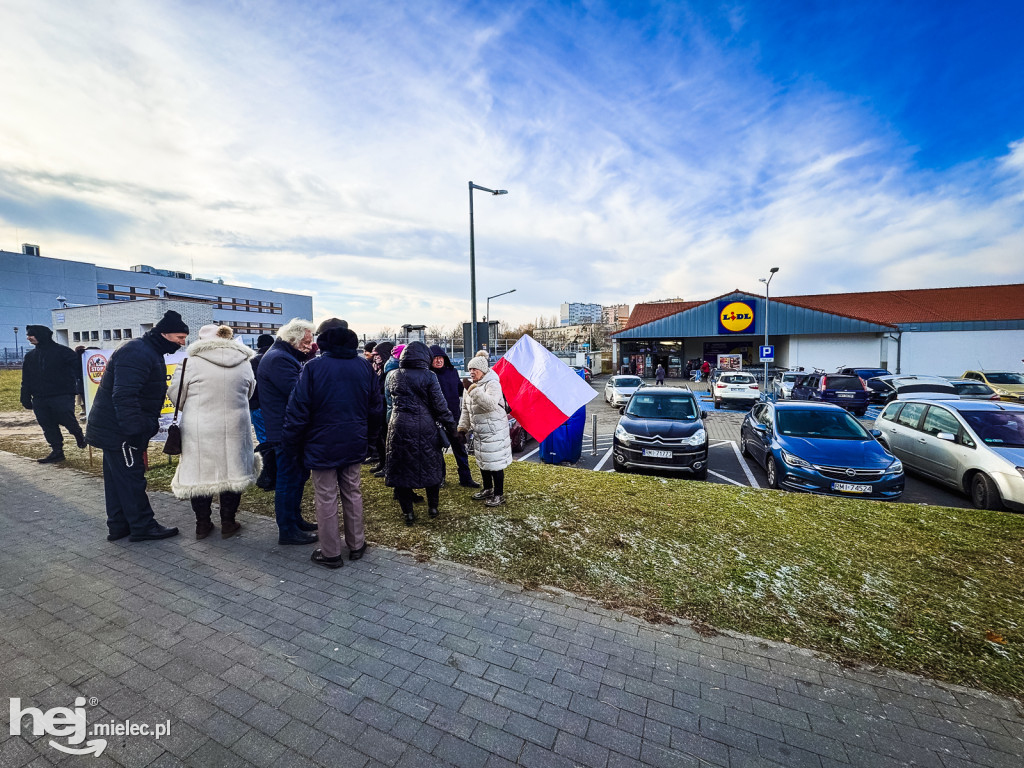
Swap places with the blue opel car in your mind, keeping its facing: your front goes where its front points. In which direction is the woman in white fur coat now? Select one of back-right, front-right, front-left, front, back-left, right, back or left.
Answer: right

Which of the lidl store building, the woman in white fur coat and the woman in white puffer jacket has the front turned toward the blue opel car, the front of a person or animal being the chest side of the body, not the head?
the lidl store building

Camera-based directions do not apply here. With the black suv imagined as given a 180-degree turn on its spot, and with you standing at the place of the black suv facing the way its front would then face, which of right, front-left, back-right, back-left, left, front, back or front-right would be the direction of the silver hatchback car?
right

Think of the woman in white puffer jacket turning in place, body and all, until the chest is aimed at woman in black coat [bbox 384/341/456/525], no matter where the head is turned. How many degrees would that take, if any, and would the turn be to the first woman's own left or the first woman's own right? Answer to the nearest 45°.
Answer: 0° — they already face them

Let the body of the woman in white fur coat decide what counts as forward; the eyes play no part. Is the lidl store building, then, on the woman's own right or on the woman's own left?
on the woman's own right

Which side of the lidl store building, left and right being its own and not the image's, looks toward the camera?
front

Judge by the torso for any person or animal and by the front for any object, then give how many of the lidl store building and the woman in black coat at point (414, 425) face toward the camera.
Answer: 1

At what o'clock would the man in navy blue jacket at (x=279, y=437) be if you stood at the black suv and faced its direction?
The man in navy blue jacket is roughly at 1 o'clock from the black suv.

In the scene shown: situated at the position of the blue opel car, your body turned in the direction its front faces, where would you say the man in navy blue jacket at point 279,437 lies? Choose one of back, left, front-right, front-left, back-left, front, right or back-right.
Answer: right

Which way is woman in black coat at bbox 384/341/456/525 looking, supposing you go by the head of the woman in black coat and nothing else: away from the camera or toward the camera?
away from the camera

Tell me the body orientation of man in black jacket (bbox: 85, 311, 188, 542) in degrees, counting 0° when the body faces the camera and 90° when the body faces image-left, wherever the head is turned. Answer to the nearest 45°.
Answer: approximately 270°

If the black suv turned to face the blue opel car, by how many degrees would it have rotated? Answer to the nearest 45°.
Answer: approximately 90° to its left

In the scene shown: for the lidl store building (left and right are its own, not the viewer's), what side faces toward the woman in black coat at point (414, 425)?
front
